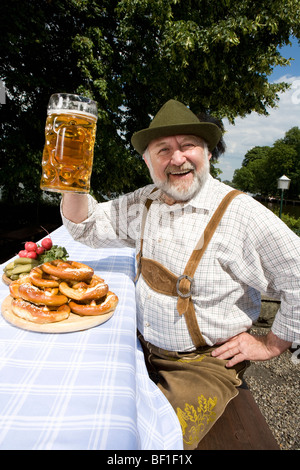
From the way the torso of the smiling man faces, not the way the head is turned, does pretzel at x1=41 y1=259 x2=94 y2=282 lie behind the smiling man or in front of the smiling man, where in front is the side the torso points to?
in front

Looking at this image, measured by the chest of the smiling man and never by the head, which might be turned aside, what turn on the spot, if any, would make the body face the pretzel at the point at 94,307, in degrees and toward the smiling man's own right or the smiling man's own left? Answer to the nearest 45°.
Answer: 0° — they already face it

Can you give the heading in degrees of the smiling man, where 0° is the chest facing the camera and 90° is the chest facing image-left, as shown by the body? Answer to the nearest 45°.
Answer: approximately 45°

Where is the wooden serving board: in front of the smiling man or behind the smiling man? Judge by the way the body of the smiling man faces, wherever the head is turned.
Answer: in front
